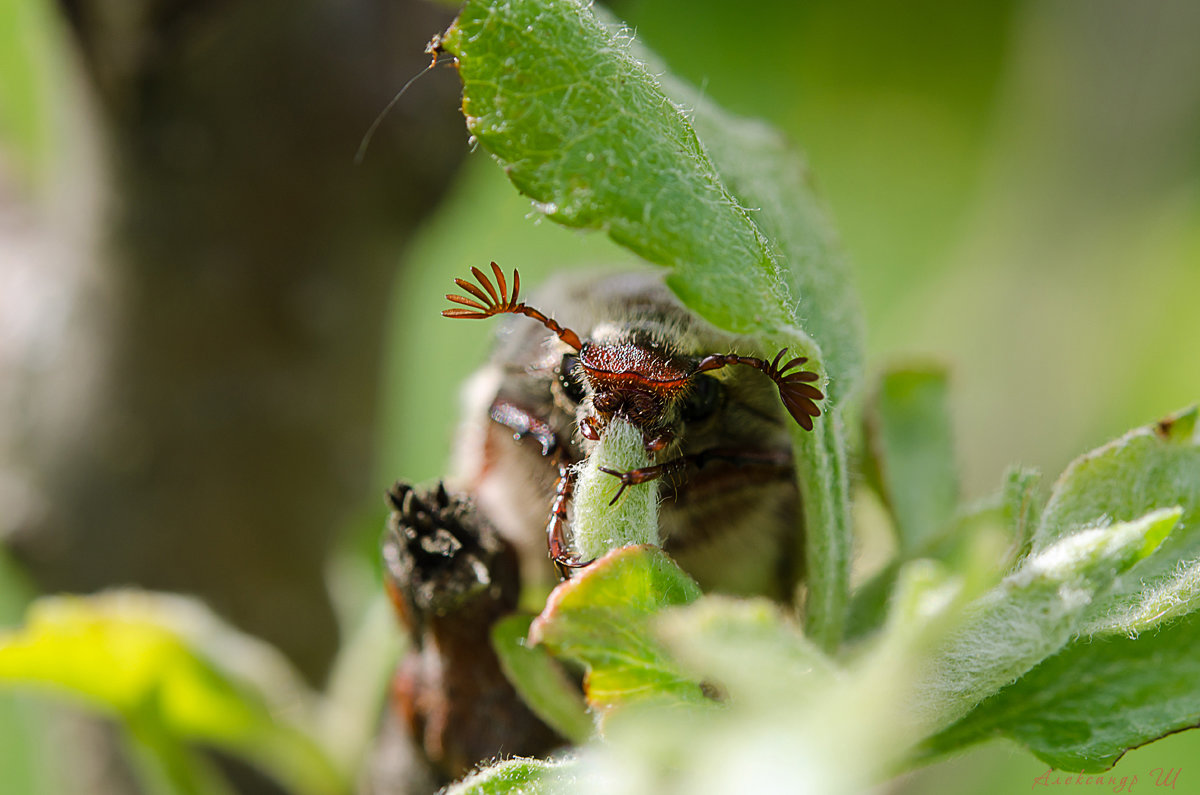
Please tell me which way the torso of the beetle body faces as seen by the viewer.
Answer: toward the camera
